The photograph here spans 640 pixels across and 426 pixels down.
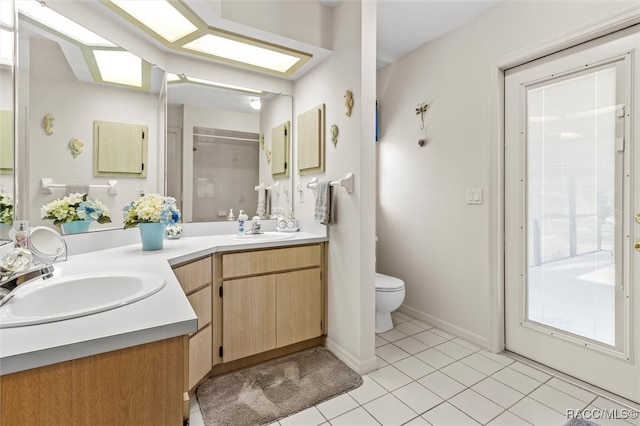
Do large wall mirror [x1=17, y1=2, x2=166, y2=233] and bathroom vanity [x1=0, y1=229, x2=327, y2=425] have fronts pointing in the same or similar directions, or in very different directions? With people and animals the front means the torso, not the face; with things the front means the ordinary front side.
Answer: same or similar directions

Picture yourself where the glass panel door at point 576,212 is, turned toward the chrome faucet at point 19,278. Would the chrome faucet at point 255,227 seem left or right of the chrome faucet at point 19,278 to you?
right

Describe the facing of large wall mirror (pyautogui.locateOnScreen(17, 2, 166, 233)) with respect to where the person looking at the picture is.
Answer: facing the viewer and to the right of the viewer

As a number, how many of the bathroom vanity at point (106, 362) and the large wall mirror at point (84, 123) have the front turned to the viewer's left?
0

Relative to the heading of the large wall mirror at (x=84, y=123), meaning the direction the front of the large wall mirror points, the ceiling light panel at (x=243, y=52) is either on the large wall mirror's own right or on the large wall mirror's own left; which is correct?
on the large wall mirror's own left

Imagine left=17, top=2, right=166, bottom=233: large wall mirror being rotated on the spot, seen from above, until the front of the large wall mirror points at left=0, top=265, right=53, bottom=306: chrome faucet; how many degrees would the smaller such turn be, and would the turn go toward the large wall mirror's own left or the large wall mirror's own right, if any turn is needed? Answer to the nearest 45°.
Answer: approximately 45° to the large wall mirror's own right

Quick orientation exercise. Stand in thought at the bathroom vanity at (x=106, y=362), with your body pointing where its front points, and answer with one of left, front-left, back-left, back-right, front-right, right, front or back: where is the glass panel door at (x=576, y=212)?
front-left

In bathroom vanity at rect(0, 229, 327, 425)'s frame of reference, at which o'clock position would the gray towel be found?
The gray towel is roughly at 9 o'clock from the bathroom vanity.

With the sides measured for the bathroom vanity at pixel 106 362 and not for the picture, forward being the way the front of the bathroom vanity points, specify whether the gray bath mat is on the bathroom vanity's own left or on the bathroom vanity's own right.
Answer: on the bathroom vanity's own left
